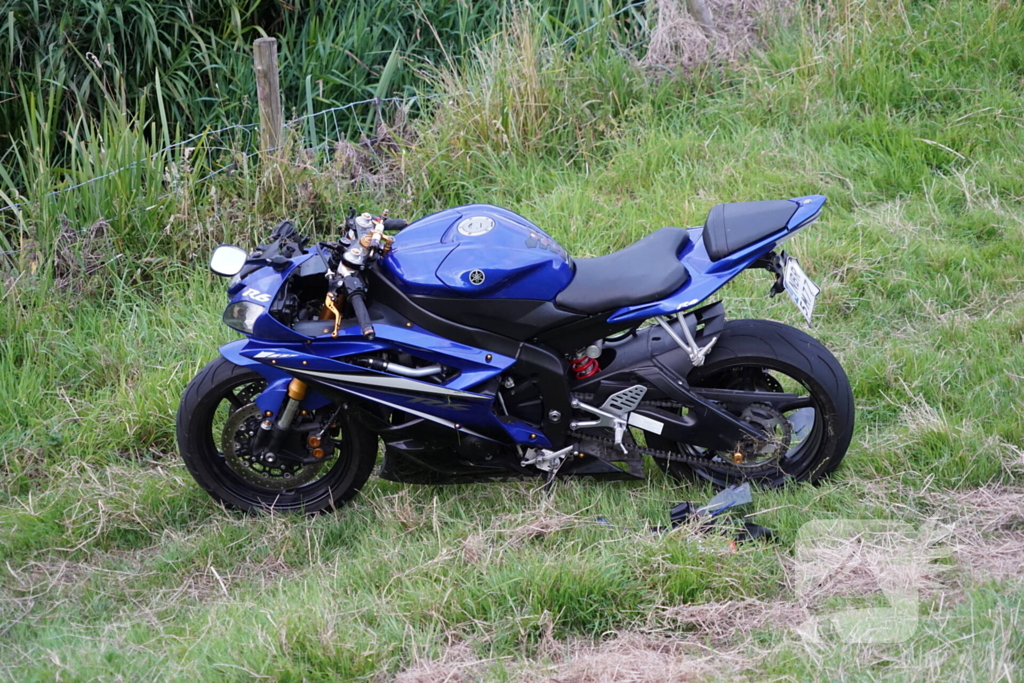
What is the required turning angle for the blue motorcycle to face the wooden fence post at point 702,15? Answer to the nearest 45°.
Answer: approximately 90° to its right

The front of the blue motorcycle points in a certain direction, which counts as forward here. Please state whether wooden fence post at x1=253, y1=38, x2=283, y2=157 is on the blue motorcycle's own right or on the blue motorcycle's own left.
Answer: on the blue motorcycle's own right

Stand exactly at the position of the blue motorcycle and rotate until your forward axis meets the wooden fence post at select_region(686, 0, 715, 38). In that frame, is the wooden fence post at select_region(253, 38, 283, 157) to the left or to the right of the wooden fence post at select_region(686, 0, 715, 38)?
left

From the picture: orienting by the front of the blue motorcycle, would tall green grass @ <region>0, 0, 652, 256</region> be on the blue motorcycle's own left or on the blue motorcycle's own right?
on the blue motorcycle's own right

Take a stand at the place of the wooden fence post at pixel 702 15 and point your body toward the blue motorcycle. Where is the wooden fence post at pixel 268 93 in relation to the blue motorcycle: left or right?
right

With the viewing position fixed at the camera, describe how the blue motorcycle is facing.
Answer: facing to the left of the viewer

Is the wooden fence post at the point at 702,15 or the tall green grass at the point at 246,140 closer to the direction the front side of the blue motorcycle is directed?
the tall green grass

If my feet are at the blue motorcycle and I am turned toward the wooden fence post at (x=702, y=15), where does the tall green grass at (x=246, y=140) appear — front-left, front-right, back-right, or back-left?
front-left
